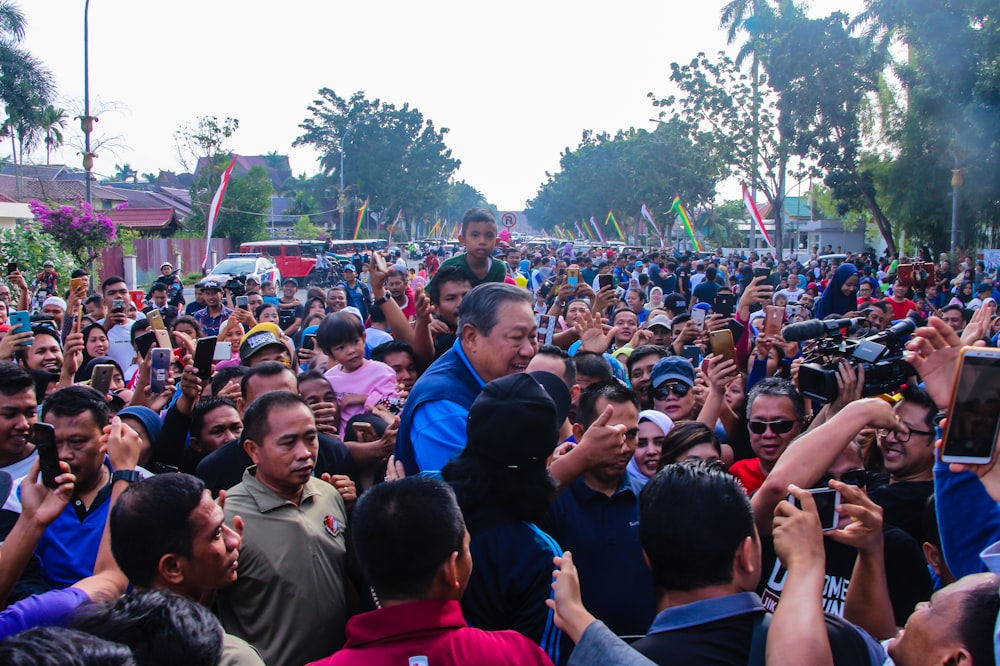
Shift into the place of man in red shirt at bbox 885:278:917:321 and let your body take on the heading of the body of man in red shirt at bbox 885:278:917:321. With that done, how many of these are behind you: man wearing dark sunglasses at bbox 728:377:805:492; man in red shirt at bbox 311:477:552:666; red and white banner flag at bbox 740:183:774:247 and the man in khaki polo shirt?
1

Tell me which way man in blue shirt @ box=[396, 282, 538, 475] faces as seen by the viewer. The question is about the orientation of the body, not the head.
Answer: to the viewer's right

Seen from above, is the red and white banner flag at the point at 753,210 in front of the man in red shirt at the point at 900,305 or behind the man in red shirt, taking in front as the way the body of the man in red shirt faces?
behind

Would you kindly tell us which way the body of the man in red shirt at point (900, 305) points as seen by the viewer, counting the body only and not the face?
toward the camera

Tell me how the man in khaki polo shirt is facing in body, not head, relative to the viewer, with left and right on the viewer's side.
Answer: facing the viewer and to the right of the viewer

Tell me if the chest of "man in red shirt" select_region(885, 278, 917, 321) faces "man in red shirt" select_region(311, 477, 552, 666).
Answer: yes

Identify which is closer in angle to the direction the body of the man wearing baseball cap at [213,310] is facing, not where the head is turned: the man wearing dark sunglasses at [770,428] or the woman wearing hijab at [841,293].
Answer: the man wearing dark sunglasses

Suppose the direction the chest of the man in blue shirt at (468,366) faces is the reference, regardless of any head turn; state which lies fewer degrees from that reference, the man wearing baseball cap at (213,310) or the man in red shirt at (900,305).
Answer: the man in red shirt

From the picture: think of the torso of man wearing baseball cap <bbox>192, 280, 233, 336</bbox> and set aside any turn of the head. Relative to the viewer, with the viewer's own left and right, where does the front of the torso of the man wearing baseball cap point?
facing the viewer

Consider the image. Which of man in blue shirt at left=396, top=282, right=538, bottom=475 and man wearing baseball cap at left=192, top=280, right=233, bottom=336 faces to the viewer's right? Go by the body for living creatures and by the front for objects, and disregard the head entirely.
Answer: the man in blue shirt

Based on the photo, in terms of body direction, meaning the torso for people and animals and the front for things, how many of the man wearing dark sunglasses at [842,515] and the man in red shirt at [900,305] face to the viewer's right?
0
